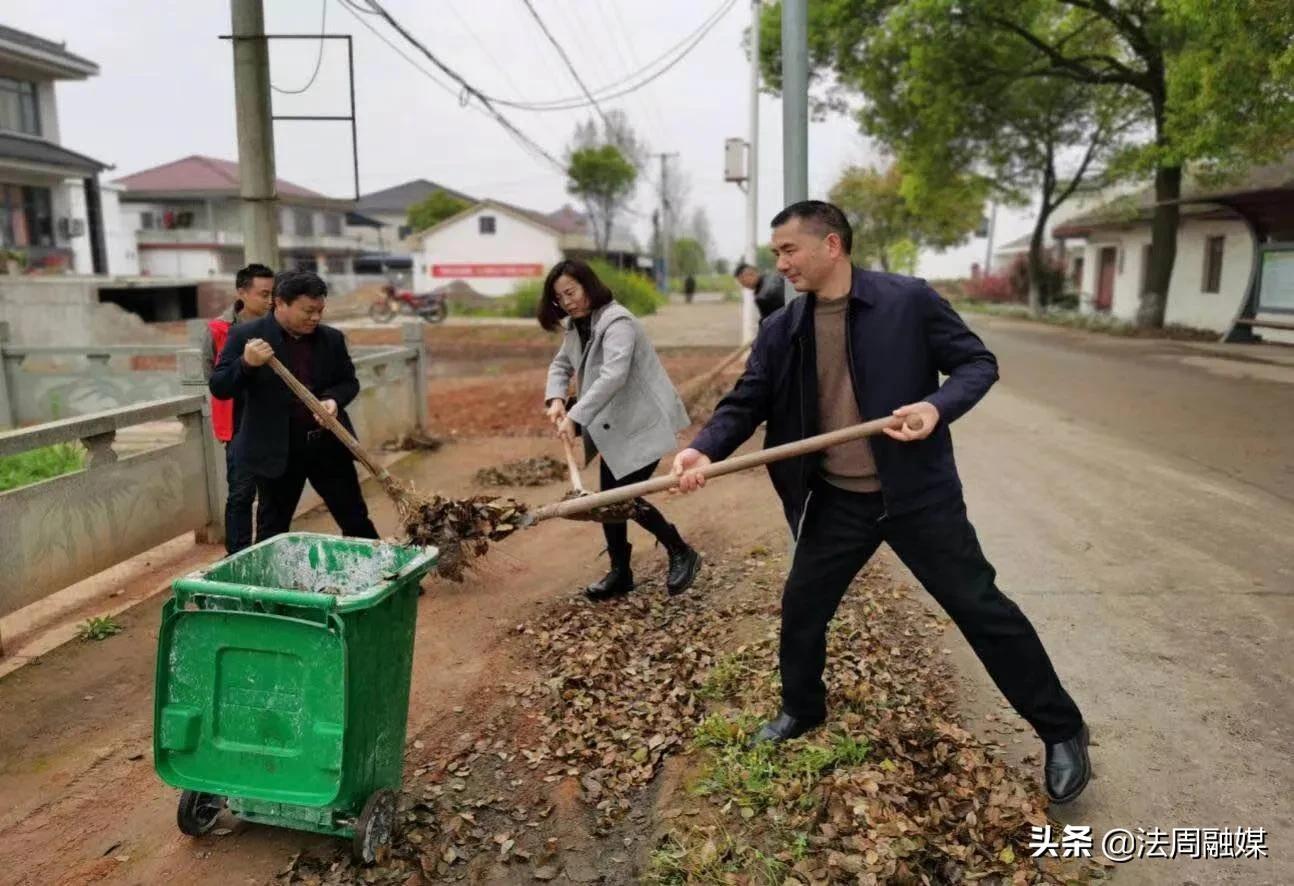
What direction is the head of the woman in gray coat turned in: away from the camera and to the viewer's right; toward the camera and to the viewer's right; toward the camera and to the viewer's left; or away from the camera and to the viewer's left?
toward the camera and to the viewer's left

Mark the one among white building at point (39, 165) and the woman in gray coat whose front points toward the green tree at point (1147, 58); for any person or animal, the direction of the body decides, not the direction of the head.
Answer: the white building

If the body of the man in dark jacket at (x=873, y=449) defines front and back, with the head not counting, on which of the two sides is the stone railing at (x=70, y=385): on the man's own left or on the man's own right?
on the man's own right

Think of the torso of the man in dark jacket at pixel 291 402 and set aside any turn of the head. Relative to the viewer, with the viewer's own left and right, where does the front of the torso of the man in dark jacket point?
facing the viewer and to the right of the viewer

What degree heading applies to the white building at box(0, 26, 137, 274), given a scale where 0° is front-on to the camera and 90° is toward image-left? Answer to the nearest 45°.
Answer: approximately 315°

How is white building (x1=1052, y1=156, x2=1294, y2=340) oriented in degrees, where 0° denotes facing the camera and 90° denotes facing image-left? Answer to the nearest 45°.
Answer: approximately 45°

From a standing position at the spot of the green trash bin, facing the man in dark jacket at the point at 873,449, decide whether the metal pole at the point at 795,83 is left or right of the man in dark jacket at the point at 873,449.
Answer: left

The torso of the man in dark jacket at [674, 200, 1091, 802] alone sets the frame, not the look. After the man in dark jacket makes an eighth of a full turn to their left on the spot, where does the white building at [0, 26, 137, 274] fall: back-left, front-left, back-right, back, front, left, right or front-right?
back-right

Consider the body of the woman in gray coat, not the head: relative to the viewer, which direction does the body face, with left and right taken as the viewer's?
facing the viewer and to the left of the viewer

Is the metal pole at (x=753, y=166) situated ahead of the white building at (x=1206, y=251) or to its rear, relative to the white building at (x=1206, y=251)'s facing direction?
ahead

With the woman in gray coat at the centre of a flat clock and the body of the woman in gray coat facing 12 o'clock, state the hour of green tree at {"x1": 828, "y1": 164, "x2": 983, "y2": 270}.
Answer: The green tree is roughly at 5 o'clock from the woman in gray coat.

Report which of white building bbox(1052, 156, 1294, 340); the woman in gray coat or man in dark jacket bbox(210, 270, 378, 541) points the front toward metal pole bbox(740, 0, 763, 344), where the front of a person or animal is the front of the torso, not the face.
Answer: the white building

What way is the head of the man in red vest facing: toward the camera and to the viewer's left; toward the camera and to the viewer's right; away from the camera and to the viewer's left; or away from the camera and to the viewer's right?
toward the camera and to the viewer's right

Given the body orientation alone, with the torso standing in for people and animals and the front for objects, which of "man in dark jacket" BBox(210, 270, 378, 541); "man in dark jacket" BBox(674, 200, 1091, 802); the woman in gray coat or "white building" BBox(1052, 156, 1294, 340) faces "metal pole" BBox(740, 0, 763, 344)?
the white building
